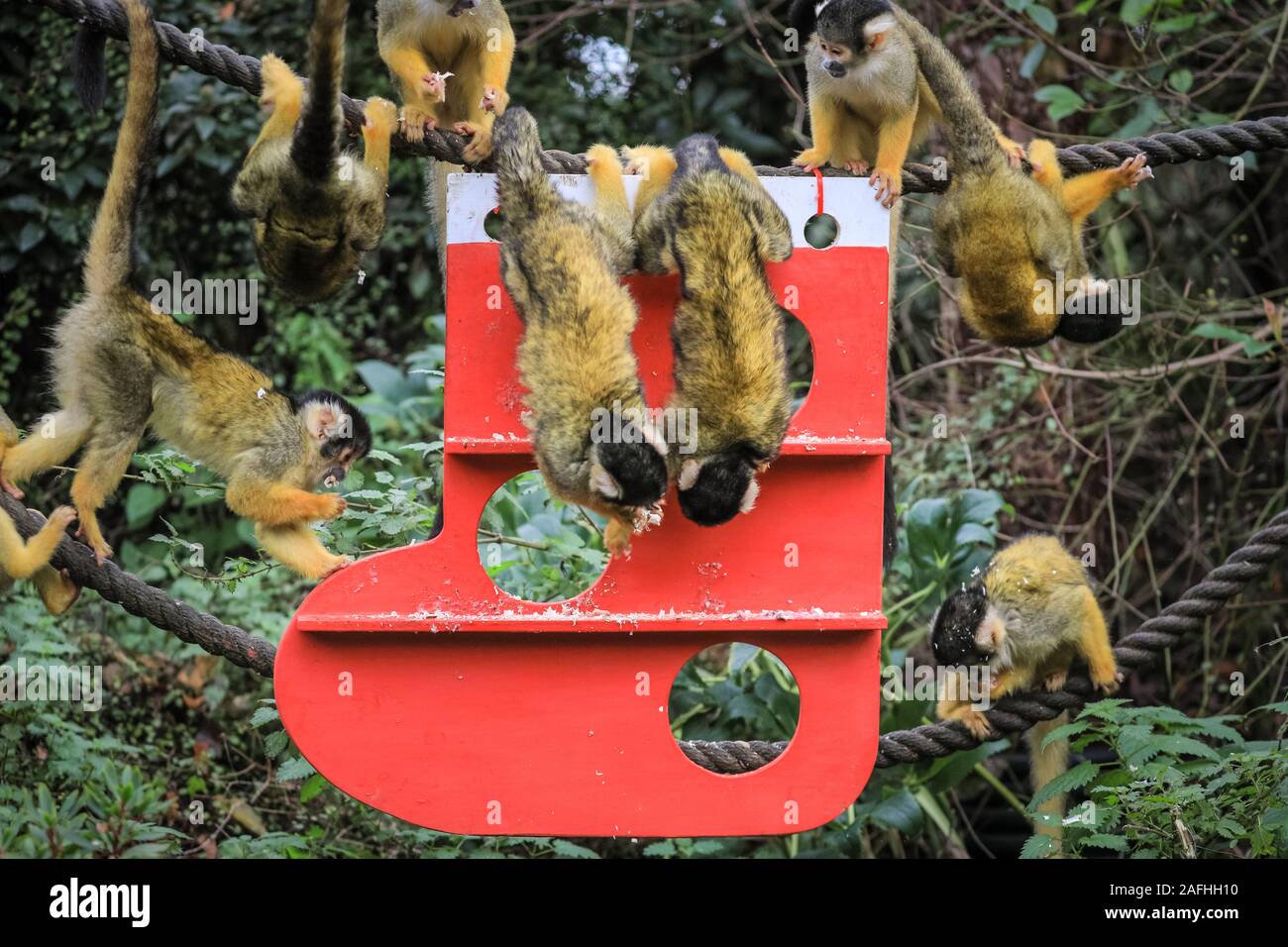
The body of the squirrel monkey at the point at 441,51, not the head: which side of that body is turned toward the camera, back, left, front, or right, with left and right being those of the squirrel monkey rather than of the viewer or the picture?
front

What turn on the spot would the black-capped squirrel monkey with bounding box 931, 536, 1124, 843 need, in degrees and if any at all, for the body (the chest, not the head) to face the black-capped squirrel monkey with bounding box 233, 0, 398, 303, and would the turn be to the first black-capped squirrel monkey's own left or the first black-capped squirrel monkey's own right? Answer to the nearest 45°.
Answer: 0° — it already faces it

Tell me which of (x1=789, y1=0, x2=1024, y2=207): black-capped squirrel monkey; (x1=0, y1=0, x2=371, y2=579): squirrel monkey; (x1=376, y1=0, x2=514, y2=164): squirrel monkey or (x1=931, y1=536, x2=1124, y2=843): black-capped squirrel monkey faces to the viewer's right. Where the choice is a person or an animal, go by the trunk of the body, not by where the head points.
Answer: (x1=0, y1=0, x2=371, y2=579): squirrel monkey

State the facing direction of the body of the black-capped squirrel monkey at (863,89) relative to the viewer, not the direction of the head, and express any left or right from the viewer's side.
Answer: facing the viewer and to the left of the viewer

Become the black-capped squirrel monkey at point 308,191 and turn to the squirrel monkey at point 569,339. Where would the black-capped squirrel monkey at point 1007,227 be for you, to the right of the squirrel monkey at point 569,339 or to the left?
left

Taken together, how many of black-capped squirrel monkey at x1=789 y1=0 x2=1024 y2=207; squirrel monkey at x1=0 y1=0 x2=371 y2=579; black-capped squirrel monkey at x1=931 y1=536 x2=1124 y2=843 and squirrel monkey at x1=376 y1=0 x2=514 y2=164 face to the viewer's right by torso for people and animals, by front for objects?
1

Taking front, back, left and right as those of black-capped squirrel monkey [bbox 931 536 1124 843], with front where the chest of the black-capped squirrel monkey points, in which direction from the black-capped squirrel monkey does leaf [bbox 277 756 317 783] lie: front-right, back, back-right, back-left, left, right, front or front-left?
front-right

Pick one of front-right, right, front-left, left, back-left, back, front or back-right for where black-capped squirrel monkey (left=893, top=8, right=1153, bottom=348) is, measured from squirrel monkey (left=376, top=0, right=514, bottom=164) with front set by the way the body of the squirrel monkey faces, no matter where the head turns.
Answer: left

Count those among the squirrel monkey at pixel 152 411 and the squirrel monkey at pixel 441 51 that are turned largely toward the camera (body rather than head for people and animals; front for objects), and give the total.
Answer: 1

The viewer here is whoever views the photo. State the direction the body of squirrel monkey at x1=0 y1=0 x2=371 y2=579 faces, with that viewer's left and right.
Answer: facing to the right of the viewer

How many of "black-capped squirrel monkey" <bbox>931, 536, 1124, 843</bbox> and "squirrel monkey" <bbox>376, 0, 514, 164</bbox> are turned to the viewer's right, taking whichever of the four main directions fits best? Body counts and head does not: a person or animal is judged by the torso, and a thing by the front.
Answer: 0
